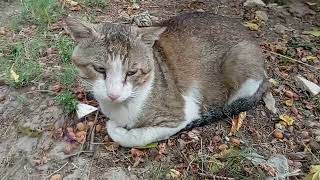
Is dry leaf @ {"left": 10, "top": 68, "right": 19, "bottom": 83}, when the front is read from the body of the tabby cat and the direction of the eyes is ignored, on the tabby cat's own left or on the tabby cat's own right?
on the tabby cat's own right

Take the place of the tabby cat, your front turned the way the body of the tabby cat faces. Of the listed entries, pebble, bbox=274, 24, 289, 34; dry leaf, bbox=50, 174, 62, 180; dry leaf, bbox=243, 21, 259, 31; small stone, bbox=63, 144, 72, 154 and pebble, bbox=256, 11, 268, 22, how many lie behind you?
3

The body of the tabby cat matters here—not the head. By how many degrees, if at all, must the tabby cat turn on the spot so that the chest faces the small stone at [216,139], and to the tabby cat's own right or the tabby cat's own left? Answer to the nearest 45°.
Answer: approximately 90° to the tabby cat's own left

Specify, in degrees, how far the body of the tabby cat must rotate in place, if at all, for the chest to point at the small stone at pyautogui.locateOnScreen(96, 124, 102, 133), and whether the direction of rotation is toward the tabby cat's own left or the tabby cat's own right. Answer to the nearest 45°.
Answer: approximately 45° to the tabby cat's own right

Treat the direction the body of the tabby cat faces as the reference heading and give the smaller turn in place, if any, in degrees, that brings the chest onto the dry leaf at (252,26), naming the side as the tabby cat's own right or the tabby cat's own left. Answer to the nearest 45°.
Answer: approximately 180°

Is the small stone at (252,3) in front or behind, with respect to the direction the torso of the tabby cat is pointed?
behind

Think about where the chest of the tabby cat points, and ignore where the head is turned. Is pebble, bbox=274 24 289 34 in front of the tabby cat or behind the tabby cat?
behind

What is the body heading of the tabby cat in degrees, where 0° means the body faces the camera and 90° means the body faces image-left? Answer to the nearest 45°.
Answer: approximately 45°
